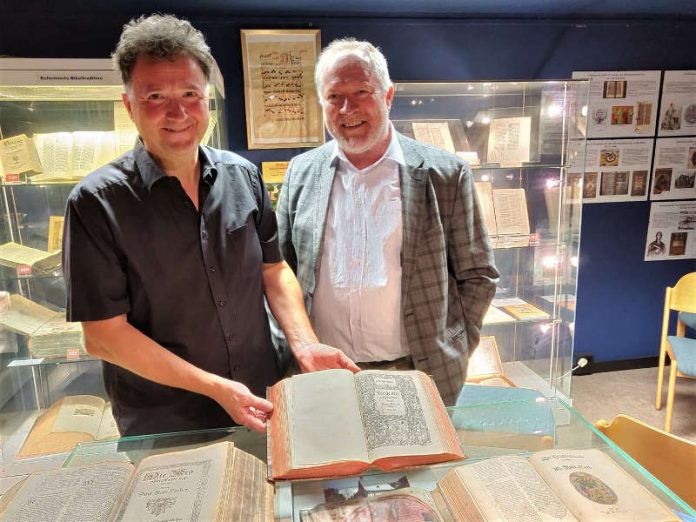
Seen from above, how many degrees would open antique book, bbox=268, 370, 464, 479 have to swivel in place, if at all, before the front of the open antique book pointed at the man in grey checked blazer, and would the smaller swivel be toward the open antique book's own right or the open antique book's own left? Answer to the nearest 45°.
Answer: approximately 180°

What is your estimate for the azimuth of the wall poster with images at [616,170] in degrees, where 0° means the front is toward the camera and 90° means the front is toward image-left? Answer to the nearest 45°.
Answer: approximately 0°

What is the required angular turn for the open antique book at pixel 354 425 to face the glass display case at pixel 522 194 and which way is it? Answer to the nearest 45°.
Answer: approximately 135° to its left

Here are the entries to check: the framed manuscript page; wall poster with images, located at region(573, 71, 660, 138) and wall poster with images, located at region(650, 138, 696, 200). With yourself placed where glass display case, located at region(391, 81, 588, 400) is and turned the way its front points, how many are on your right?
1

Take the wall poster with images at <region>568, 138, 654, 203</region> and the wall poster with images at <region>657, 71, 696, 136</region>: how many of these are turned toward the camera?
2

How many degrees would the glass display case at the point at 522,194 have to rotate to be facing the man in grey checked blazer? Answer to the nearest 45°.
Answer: approximately 45° to its right

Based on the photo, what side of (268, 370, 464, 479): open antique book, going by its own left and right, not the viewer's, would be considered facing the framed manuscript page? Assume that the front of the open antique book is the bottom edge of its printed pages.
back
